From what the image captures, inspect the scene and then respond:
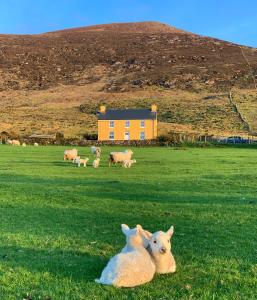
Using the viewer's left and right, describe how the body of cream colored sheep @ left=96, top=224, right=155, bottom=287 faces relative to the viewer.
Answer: facing away from the viewer and to the right of the viewer

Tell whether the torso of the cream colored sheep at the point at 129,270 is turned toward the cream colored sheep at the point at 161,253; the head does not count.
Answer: yes
